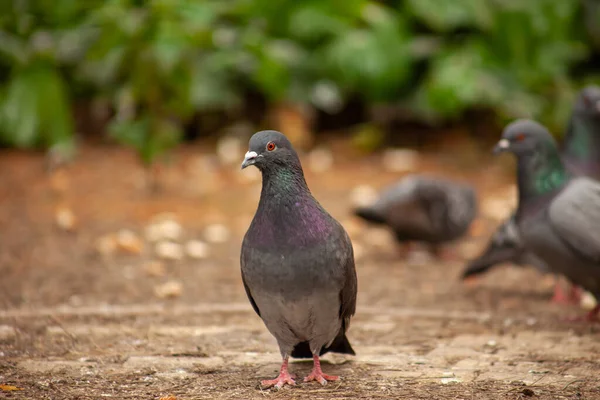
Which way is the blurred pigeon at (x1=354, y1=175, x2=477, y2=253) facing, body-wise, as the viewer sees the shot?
to the viewer's right

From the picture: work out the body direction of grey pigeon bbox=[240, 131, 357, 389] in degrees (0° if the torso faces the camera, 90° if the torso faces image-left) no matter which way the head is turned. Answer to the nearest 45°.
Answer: approximately 45°

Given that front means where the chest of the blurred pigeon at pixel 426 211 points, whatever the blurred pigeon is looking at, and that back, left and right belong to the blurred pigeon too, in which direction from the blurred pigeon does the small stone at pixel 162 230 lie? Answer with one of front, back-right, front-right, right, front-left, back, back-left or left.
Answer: back

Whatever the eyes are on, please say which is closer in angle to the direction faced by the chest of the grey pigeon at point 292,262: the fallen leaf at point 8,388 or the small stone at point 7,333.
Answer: the fallen leaf

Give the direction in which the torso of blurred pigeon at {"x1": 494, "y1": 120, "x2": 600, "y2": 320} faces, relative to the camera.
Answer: to the viewer's left

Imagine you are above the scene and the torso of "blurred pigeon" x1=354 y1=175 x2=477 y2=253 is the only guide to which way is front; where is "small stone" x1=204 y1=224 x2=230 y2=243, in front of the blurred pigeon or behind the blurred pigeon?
behind

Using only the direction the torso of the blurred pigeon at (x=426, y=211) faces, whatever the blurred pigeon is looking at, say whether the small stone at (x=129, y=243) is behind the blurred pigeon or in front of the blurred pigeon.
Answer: behind

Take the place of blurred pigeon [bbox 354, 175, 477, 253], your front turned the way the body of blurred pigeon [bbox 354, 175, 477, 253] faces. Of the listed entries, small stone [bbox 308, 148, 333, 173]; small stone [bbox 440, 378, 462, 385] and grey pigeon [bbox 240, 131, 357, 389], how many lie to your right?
2

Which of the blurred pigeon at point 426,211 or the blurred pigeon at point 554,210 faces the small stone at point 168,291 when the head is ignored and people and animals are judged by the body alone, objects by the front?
the blurred pigeon at point 554,210

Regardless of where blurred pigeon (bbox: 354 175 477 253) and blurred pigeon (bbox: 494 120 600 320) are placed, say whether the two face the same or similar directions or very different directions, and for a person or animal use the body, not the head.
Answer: very different directions

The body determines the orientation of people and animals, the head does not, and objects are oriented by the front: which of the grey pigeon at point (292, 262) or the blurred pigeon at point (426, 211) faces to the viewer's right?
the blurred pigeon

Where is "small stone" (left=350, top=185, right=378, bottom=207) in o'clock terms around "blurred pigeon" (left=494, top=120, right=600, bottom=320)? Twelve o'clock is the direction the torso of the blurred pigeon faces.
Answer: The small stone is roughly at 2 o'clock from the blurred pigeon.

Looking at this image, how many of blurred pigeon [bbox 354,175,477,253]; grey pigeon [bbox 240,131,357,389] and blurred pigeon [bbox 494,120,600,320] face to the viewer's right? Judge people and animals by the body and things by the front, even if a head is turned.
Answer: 1

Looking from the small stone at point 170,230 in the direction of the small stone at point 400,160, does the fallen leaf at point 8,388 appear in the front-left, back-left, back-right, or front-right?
back-right

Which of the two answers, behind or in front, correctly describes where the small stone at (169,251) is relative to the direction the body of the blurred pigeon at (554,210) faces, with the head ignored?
in front

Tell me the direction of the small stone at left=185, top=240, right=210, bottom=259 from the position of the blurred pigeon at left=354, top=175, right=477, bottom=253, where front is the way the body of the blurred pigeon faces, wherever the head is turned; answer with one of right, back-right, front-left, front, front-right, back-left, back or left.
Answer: back
